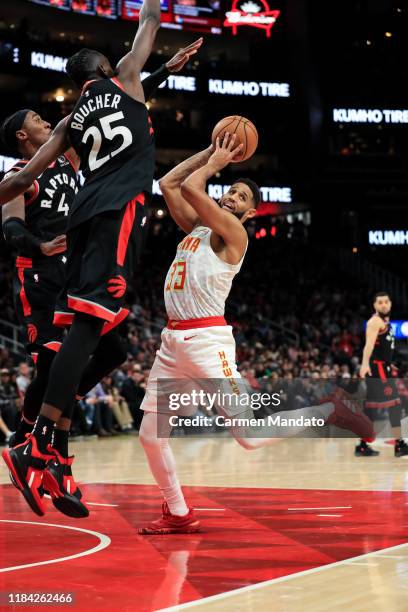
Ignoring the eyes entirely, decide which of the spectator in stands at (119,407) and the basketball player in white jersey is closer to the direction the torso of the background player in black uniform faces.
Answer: the basketball player in white jersey

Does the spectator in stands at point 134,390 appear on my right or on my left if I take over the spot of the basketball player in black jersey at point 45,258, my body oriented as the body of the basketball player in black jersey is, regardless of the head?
on my left

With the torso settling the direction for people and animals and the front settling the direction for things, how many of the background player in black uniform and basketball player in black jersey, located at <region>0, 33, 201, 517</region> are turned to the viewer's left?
0

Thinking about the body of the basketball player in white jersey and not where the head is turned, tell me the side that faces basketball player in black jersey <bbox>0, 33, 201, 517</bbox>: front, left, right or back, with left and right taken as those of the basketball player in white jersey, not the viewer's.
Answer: front

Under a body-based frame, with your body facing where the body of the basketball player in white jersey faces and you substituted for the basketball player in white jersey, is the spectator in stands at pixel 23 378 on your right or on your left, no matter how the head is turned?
on your right

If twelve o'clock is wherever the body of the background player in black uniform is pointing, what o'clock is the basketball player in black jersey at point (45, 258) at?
The basketball player in black jersey is roughly at 2 o'clock from the background player in black uniform.

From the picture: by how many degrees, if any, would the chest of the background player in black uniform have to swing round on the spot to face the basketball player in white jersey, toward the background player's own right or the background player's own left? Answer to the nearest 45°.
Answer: approximately 45° to the background player's own right
